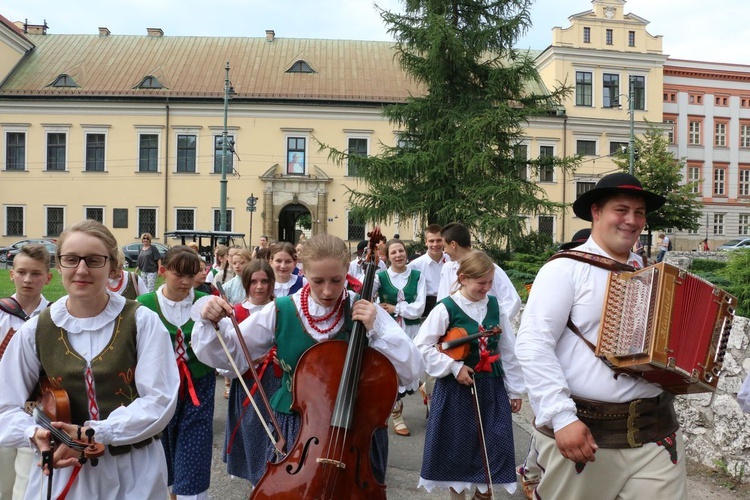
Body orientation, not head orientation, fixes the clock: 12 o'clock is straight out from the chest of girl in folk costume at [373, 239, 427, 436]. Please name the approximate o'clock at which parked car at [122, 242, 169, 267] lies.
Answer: The parked car is roughly at 5 o'clock from the girl in folk costume.

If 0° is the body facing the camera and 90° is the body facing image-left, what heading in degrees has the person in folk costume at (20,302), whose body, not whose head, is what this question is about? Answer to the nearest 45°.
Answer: approximately 0°

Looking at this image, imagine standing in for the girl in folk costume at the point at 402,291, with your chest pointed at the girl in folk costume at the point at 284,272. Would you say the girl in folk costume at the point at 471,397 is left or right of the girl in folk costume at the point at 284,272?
left

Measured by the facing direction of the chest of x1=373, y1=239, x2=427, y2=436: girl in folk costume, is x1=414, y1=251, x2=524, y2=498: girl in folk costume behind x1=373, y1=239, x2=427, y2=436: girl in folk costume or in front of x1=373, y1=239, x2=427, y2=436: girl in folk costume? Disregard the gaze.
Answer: in front

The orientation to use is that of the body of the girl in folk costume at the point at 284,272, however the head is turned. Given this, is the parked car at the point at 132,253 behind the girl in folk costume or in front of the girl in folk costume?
behind

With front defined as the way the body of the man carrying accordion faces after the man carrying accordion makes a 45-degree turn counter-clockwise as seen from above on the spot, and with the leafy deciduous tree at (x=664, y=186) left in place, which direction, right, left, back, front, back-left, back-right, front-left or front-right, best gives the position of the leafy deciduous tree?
left

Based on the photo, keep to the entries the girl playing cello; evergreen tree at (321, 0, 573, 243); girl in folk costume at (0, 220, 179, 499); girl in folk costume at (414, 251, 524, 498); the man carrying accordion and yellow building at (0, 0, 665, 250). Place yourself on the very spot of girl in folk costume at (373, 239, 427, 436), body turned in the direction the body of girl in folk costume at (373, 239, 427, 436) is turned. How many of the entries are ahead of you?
4

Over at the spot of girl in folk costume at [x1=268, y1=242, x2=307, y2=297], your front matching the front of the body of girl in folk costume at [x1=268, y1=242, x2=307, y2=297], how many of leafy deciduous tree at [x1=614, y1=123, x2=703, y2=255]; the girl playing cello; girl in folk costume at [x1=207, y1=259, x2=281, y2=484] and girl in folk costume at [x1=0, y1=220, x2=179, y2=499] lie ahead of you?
3
